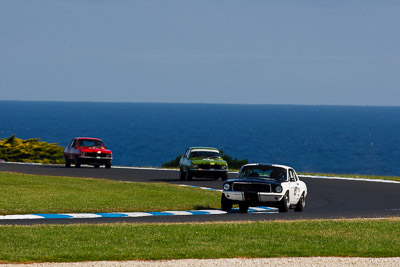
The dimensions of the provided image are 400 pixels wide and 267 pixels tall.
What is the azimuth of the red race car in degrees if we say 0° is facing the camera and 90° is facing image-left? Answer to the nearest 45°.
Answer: approximately 315°

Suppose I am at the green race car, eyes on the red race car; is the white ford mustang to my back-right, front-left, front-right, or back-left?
back-left

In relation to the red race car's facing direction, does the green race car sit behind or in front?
in front

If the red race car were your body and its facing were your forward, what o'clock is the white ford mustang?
The white ford mustang is roughly at 1 o'clock from the red race car.
